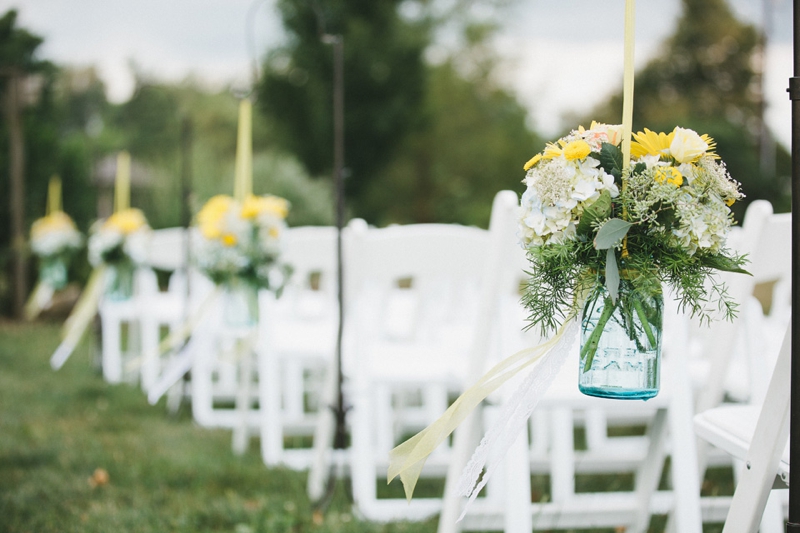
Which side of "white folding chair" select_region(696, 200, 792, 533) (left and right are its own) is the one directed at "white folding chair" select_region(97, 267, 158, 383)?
front

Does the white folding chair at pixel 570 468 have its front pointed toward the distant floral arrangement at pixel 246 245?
yes

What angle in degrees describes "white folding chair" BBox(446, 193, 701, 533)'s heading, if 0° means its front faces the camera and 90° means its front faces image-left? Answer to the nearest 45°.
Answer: approximately 135°

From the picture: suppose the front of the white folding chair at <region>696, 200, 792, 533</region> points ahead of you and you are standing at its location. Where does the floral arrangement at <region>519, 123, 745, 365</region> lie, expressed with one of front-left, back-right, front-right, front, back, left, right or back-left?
back-left

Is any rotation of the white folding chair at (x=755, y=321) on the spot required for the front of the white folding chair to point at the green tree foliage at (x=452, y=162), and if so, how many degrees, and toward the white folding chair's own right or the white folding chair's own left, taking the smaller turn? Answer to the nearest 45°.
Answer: approximately 45° to the white folding chair's own right

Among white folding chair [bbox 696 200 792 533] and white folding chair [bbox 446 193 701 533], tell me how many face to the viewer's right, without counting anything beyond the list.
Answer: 0

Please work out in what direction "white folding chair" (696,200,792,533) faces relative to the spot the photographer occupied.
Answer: facing away from the viewer and to the left of the viewer

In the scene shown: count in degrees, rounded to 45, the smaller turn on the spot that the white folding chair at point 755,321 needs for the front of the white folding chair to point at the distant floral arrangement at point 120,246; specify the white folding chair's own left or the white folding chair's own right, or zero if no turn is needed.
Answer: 0° — it already faces it

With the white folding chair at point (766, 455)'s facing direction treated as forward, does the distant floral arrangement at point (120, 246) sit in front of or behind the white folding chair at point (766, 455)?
in front

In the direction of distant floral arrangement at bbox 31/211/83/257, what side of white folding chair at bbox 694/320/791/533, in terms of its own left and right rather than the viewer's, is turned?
front
